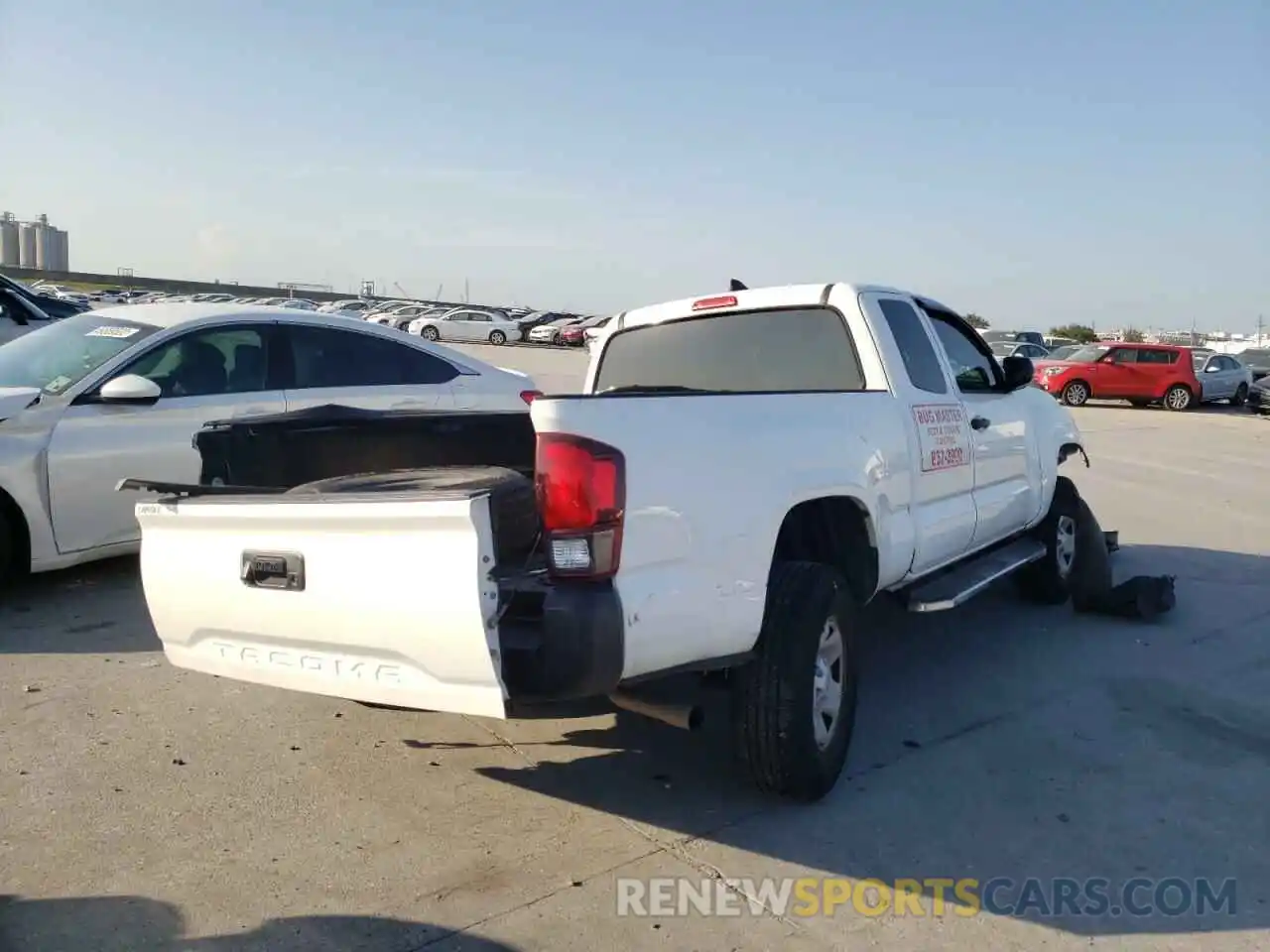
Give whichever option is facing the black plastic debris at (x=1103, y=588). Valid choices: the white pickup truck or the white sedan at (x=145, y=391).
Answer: the white pickup truck

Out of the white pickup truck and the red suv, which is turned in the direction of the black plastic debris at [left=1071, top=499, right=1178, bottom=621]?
the white pickup truck

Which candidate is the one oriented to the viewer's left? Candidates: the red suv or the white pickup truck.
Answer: the red suv

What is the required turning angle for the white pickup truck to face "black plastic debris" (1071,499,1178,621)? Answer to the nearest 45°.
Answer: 0° — it already faces it

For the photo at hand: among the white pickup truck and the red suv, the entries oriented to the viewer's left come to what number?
1

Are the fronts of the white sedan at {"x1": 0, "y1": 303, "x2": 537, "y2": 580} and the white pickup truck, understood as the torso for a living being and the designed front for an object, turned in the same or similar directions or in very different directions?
very different directions

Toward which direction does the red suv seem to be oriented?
to the viewer's left

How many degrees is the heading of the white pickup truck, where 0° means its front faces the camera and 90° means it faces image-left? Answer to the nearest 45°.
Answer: approximately 225°

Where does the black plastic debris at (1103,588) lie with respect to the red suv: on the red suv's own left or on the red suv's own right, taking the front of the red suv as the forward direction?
on the red suv's own left

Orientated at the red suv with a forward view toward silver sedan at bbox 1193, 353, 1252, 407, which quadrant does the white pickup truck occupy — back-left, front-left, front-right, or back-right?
back-right
